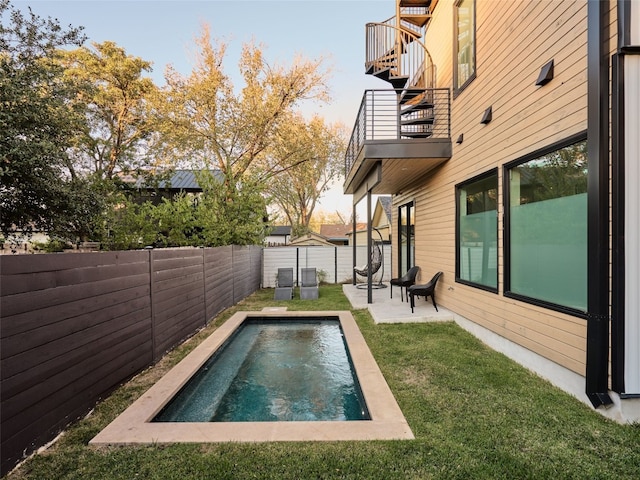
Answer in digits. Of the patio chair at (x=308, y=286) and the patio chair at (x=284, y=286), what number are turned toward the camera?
2

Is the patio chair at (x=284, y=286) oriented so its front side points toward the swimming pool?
yes

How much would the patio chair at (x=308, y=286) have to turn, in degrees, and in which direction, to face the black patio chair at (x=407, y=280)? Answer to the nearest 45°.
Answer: approximately 45° to its left

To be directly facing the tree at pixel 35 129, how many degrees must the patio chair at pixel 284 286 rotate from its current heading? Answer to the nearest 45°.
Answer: approximately 90° to its right

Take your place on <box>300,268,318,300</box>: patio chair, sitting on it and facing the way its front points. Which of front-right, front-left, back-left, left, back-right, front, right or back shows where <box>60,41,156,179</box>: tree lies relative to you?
back-right

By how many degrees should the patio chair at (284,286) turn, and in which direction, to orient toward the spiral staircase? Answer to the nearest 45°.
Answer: approximately 45° to its left

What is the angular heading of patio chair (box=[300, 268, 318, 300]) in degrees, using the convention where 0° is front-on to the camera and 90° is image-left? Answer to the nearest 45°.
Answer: approximately 0°

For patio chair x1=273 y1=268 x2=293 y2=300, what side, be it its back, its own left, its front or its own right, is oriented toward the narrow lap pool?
front

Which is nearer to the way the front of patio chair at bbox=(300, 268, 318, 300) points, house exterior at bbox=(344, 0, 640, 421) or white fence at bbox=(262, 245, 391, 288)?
the house exterior

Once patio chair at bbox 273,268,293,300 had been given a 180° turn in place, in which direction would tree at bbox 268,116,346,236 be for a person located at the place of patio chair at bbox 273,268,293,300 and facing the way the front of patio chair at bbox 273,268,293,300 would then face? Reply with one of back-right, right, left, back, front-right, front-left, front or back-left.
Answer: front

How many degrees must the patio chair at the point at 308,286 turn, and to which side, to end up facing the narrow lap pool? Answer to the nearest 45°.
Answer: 0° — it already faces it
